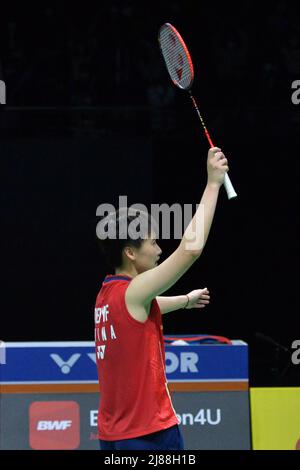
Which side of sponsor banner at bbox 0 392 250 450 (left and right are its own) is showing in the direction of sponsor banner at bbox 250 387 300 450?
left

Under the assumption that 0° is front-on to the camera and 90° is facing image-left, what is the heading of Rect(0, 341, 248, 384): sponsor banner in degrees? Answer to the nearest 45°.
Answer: approximately 0°

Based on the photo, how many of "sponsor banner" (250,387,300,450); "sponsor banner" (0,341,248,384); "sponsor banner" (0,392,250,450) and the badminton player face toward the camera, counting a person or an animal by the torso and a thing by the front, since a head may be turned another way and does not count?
3

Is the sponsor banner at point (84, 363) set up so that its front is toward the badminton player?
yes

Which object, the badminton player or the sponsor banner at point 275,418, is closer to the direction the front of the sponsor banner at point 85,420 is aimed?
the badminton player

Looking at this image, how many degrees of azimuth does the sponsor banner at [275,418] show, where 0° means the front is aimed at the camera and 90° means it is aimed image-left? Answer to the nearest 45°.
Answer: approximately 0°

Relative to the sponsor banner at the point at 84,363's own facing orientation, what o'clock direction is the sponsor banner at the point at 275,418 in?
the sponsor banner at the point at 275,418 is roughly at 9 o'clock from the sponsor banner at the point at 84,363.
